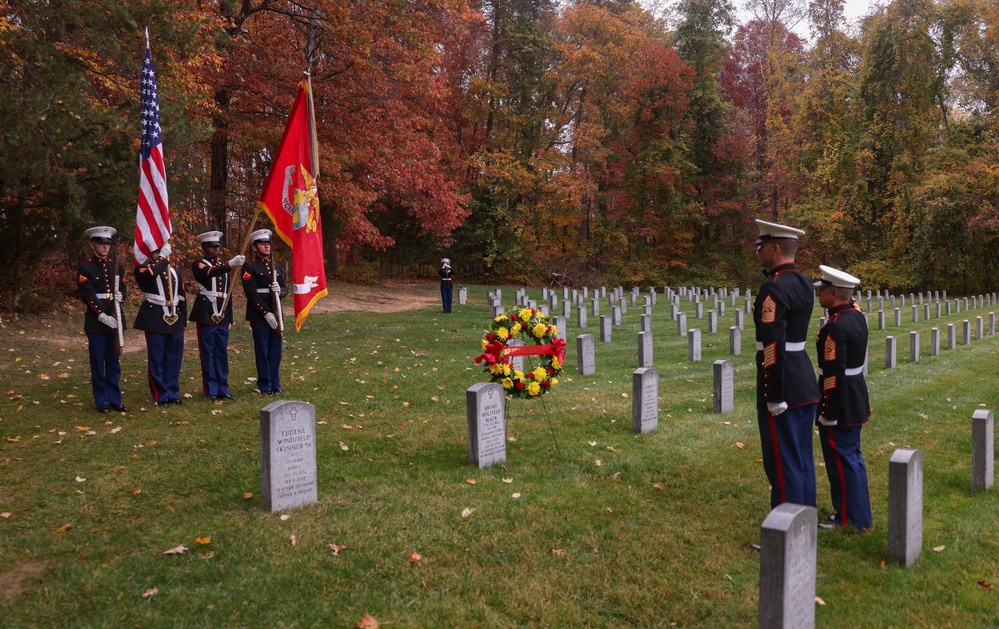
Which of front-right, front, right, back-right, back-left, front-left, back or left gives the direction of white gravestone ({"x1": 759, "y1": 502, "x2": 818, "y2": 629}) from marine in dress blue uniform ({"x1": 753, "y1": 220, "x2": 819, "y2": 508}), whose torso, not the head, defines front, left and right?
back-left

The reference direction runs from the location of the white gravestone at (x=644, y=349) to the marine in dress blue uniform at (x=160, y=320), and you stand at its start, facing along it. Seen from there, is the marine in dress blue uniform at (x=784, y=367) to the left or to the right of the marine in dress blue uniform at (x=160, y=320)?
left

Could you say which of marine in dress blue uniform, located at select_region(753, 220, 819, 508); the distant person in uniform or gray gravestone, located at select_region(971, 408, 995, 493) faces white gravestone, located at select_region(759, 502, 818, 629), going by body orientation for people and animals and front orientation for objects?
the distant person in uniform

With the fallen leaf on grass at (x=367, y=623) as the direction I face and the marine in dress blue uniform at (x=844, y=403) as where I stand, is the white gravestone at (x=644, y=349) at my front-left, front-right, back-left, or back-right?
back-right

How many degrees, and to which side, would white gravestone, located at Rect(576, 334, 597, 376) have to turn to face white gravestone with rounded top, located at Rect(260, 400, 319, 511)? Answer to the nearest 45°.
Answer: approximately 45° to its right

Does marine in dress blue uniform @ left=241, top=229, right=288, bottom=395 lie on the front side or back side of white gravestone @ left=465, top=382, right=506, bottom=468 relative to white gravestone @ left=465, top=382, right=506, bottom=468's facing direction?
on the back side

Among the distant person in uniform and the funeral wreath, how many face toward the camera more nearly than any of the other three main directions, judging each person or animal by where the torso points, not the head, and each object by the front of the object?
2

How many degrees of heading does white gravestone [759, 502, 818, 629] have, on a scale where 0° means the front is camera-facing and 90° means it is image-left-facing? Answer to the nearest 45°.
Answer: approximately 315°

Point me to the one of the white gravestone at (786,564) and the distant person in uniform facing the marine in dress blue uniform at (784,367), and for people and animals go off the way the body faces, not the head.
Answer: the distant person in uniform

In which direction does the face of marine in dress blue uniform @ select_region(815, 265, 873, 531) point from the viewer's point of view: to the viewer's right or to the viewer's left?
to the viewer's left
